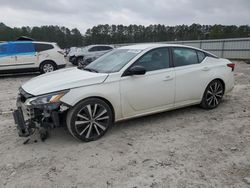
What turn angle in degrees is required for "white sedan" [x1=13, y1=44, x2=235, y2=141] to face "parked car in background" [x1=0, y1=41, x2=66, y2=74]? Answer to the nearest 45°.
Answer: approximately 90° to its right
